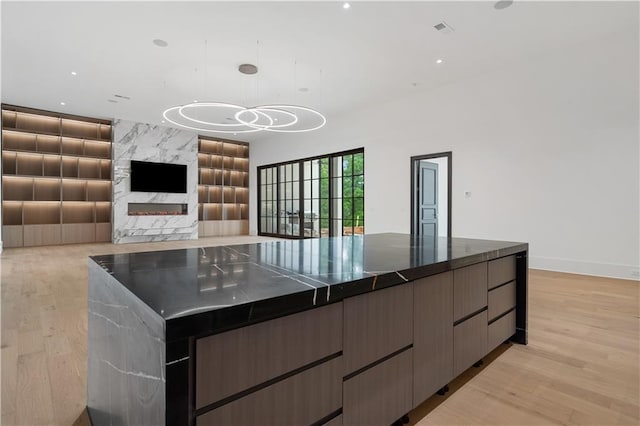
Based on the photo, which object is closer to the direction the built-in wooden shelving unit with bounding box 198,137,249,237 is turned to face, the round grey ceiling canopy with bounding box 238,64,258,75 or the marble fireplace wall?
the round grey ceiling canopy

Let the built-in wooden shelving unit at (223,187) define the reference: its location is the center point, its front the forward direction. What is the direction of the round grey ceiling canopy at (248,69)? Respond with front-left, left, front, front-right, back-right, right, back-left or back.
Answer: front-right

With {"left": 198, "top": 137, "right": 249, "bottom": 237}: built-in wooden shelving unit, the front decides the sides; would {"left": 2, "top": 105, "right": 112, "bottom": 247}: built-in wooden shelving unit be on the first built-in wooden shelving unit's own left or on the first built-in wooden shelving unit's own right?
on the first built-in wooden shelving unit's own right

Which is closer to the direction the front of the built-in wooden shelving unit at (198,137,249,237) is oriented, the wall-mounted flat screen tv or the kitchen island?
the kitchen island

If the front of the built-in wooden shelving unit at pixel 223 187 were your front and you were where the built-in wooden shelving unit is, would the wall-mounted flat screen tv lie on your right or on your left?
on your right

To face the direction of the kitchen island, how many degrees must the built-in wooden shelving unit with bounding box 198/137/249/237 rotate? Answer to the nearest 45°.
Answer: approximately 45° to its right

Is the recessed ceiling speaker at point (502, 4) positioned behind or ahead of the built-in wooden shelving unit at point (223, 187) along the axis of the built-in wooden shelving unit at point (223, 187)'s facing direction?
ahead

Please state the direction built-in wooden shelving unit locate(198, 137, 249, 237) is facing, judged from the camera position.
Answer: facing the viewer and to the right of the viewer

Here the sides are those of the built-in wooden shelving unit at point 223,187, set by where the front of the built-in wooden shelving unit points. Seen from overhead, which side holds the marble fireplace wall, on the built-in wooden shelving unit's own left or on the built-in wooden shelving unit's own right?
on the built-in wooden shelving unit's own right
